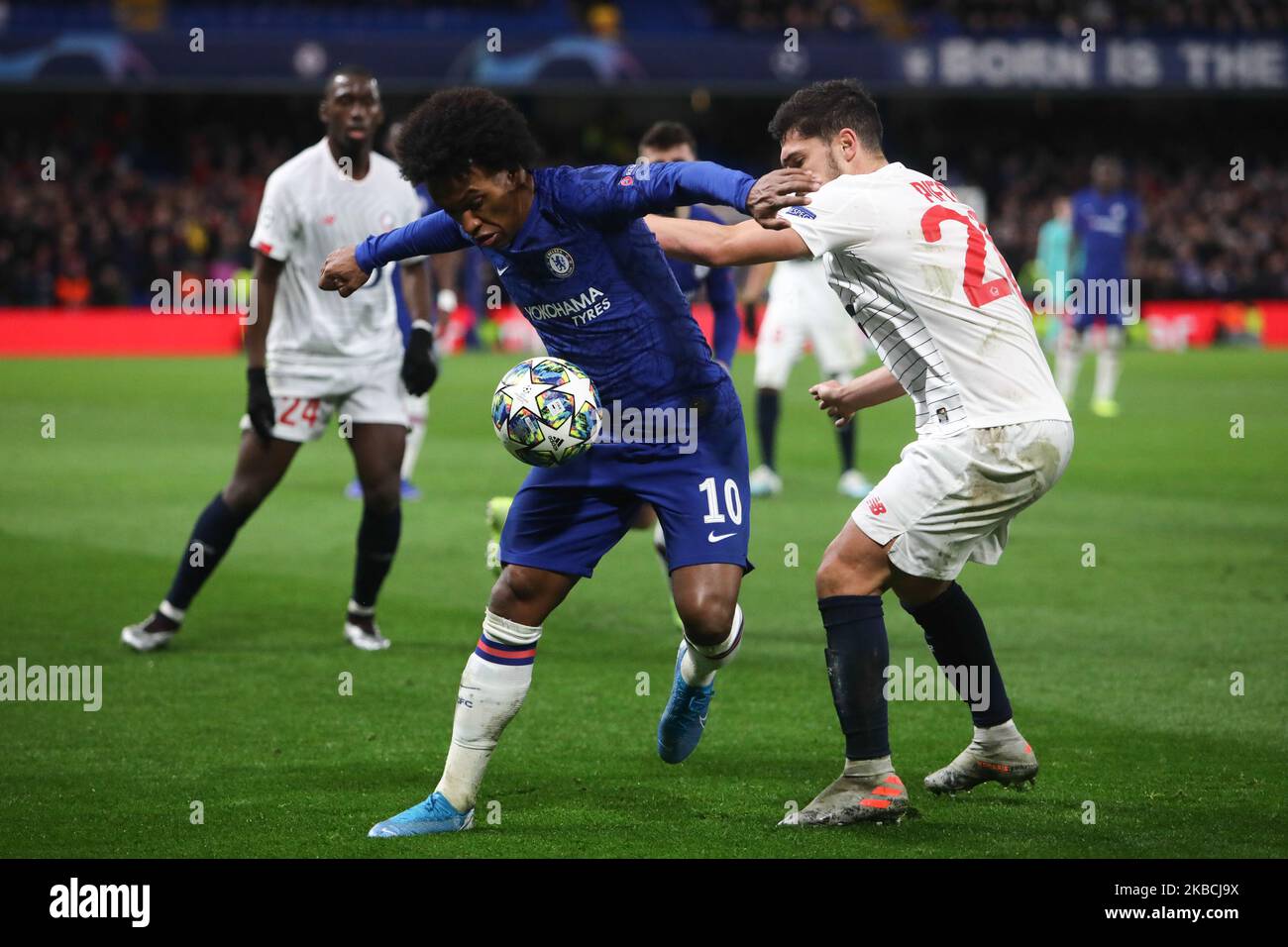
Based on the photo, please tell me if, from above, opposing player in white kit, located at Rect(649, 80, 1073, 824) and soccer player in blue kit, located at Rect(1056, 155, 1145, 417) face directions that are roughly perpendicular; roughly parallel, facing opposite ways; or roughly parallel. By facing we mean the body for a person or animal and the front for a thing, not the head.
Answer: roughly perpendicular

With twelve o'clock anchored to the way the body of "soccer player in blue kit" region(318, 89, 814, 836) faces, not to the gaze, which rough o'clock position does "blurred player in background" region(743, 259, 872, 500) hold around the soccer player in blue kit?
The blurred player in background is roughly at 5 o'clock from the soccer player in blue kit.

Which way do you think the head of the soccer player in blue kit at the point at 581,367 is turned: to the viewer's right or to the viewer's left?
to the viewer's left

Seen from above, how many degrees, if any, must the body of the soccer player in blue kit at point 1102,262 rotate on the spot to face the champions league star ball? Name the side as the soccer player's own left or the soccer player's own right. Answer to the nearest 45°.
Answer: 0° — they already face it

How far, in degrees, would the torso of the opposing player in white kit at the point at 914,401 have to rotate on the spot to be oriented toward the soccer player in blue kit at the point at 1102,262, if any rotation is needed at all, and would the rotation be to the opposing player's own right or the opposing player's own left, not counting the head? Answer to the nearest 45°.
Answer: approximately 90° to the opposing player's own right

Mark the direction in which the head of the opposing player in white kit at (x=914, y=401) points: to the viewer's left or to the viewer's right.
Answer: to the viewer's left
